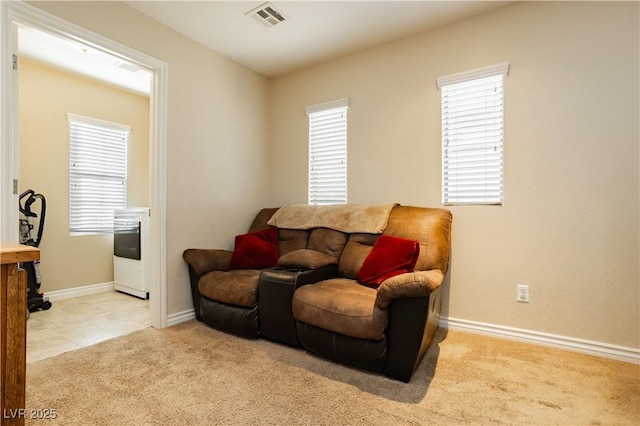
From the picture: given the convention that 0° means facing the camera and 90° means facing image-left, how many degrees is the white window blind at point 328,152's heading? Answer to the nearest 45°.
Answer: approximately 45°

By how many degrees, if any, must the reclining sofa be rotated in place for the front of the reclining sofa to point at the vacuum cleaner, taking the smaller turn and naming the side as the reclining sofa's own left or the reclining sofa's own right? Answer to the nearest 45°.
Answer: approximately 45° to the reclining sofa's own right

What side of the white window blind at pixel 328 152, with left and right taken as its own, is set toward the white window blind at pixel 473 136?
left

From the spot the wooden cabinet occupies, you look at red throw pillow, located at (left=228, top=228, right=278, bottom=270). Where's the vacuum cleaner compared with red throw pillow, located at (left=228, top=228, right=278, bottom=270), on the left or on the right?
left

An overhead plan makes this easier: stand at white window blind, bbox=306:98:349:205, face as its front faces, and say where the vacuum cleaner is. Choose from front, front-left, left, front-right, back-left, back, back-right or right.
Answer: front-right

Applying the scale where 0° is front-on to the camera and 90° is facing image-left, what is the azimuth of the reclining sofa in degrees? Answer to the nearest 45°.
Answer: approximately 45°

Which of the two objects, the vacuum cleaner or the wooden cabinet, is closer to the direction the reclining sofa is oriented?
the wooden cabinet

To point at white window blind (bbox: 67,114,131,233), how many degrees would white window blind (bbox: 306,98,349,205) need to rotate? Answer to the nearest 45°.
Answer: approximately 45° to its right

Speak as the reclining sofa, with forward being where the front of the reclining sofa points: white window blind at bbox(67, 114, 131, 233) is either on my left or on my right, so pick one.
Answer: on my right
